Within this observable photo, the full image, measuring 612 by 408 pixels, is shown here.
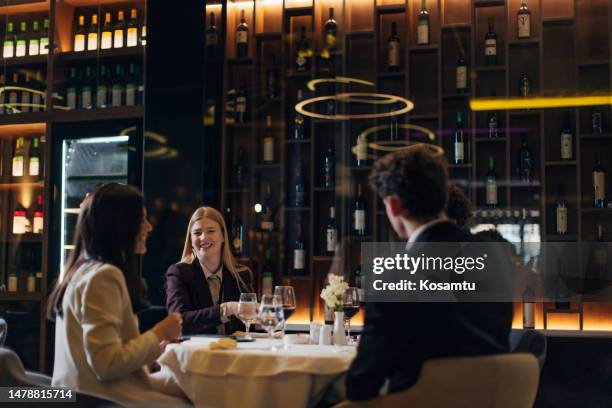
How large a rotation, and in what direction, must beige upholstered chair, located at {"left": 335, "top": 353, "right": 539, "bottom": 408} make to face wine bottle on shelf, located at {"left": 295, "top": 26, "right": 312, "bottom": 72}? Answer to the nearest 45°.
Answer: approximately 45° to its right

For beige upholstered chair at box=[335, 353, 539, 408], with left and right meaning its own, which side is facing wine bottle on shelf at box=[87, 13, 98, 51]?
front

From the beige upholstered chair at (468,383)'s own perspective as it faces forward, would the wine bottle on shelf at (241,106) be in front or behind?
in front

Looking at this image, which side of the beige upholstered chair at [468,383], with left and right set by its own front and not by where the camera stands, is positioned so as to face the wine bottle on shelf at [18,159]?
front

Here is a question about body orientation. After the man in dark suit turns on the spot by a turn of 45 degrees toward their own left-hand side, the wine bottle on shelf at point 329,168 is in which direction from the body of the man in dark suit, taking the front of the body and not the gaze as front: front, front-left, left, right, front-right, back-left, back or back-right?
right

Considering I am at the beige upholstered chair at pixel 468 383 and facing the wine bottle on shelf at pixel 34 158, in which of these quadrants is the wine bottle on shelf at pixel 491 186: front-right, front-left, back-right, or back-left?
front-right

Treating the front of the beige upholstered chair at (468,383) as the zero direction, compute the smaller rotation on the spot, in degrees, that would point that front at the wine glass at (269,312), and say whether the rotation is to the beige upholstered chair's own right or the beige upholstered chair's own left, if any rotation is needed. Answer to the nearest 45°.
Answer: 0° — it already faces it

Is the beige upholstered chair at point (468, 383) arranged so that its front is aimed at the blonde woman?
yes

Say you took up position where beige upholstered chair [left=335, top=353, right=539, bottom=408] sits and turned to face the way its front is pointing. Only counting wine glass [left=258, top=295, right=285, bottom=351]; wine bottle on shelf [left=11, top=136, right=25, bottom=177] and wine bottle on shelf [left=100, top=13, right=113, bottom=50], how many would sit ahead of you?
3

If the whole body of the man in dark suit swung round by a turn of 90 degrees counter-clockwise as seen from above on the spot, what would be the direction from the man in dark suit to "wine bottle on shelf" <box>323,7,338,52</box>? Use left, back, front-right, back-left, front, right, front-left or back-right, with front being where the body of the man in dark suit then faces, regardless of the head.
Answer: back-right

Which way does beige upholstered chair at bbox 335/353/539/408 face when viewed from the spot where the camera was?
facing away from the viewer and to the left of the viewer

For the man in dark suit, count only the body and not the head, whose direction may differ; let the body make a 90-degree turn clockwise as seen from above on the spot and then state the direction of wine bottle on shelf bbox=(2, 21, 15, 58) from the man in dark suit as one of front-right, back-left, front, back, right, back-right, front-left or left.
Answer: left

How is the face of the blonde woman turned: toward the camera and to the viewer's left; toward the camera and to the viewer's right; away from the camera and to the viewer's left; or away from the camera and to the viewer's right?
toward the camera and to the viewer's left

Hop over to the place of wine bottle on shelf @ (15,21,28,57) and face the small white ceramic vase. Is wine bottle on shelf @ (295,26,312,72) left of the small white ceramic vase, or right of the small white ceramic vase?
left

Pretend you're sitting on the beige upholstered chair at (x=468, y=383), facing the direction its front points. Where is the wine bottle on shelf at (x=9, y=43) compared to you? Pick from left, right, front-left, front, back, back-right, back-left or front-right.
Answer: front

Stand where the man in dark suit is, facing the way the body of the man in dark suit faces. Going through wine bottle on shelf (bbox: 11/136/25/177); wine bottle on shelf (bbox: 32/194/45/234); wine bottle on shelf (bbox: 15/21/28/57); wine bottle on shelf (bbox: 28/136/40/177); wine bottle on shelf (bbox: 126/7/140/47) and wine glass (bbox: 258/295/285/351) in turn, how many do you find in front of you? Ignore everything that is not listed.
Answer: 6

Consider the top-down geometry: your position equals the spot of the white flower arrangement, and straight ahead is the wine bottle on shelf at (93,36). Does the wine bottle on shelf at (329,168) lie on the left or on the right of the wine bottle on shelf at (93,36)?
right

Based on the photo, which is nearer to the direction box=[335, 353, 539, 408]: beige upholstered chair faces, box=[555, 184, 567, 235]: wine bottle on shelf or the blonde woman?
the blonde woman

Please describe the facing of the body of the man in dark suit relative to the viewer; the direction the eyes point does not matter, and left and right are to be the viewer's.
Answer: facing away from the viewer and to the left of the viewer

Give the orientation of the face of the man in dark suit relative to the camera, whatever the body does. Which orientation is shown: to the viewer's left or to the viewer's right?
to the viewer's left

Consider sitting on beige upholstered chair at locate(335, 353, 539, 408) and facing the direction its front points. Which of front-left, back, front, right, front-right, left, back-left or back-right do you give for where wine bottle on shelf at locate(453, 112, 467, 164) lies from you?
front-right

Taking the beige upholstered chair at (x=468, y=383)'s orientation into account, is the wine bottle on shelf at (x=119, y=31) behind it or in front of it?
in front
